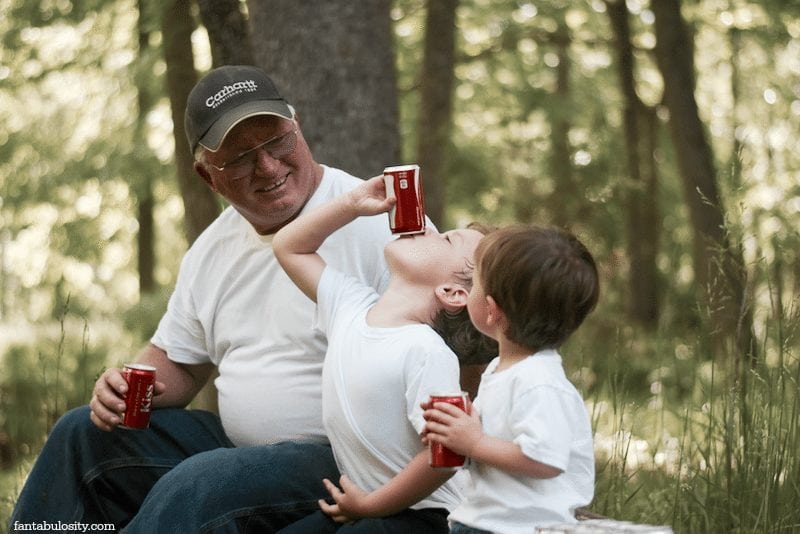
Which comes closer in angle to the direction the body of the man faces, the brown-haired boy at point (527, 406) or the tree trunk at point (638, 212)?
the brown-haired boy

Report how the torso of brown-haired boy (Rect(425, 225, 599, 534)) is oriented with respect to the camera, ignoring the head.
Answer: to the viewer's left

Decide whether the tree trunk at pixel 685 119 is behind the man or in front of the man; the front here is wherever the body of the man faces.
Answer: behind

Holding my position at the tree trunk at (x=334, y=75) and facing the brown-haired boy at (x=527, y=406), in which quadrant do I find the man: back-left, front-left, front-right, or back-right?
front-right

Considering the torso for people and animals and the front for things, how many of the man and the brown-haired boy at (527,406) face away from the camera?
0

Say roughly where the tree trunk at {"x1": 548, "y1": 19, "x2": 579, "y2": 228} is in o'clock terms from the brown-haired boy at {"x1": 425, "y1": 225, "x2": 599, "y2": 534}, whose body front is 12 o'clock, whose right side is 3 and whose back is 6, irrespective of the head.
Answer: The tree trunk is roughly at 3 o'clock from the brown-haired boy.

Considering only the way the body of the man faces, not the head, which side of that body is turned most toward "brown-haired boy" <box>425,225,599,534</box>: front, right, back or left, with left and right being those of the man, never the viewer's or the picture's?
left

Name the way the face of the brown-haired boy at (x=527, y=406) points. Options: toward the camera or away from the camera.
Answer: away from the camera

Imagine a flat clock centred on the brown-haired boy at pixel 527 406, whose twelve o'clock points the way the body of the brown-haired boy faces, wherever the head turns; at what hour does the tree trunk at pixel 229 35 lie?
The tree trunk is roughly at 2 o'clock from the brown-haired boy.

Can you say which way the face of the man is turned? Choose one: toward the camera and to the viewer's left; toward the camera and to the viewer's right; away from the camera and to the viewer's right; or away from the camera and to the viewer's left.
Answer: toward the camera and to the viewer's right

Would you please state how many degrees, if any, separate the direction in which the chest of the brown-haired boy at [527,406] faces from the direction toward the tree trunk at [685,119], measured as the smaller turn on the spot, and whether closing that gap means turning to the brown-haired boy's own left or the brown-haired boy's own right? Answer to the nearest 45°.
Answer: approximately 90° to the brown-haired boy's own right

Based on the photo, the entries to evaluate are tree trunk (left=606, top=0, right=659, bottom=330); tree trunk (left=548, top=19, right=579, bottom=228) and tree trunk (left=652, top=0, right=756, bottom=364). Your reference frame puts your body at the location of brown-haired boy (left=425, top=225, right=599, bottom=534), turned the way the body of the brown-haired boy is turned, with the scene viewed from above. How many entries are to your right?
3

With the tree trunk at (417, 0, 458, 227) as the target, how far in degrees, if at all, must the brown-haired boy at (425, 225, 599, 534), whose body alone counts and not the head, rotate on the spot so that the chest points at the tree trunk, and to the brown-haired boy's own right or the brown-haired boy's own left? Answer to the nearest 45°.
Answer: approximately 90° to the brown-haired boy's own right

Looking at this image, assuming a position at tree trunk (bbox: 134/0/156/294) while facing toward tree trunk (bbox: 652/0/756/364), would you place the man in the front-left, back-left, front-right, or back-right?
front-right
